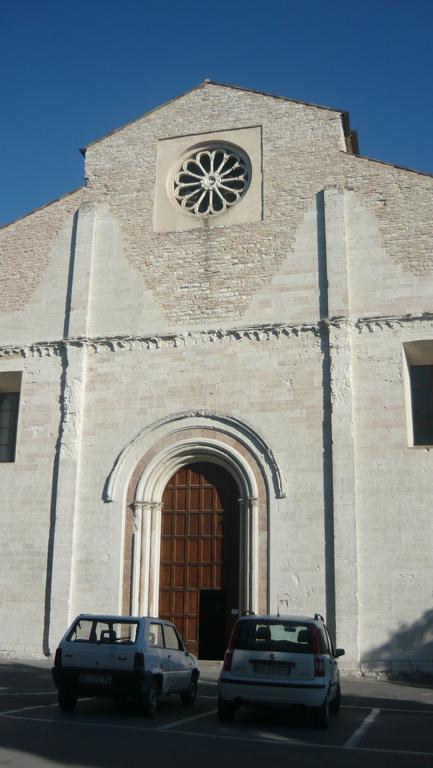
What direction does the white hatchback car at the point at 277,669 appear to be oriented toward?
away from the camera

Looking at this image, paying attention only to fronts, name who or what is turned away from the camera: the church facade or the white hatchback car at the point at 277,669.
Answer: the white hatchback car

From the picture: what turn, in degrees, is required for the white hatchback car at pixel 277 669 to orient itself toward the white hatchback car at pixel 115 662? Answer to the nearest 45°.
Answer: approximately 90° to its left

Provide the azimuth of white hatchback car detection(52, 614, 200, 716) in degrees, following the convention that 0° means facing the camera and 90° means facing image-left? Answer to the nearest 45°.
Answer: approximately 225°

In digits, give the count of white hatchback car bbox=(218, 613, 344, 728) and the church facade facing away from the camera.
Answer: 1

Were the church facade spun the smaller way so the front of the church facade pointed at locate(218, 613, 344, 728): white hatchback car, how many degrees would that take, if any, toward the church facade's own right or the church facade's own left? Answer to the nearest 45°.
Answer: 0° — it already faces it

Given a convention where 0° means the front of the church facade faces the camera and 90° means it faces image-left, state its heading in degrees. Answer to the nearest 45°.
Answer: approximately 0°

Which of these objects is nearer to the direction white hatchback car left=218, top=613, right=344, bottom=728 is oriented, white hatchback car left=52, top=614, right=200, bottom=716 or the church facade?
the church facade

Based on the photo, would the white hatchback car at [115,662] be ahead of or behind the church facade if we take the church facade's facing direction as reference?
ahead

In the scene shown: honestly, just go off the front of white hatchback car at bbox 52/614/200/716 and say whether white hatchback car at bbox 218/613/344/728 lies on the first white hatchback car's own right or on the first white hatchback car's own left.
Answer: on the first white hatchback car's own right

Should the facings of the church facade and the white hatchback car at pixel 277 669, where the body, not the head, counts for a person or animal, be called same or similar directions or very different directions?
very different directions

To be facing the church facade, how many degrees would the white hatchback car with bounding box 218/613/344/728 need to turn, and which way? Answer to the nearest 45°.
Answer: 0° — it already faces it
